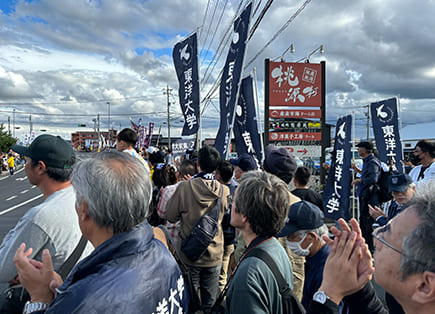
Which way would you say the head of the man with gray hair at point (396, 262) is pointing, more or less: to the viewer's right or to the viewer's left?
to the viewer's left

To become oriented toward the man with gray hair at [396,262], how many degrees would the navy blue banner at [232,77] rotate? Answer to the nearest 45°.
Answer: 0° — it already faces them

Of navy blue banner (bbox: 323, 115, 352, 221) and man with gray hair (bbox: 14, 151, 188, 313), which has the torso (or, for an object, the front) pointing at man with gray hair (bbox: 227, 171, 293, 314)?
the navy blue banner

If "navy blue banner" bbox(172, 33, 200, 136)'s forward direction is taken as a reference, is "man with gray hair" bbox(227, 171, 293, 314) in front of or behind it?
in front

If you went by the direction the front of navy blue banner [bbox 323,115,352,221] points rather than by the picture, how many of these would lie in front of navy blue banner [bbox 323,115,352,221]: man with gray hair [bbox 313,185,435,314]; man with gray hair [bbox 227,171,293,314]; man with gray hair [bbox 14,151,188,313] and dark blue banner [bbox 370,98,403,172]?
3

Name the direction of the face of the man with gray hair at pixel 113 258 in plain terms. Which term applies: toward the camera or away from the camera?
away from the camera

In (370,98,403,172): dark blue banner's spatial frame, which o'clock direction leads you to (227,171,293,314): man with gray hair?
The man with gray hair is roughly at 12 o'clock from the dark blue banner.

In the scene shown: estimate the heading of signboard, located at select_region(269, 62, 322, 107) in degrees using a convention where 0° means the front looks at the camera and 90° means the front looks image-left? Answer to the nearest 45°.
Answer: approximately 0°

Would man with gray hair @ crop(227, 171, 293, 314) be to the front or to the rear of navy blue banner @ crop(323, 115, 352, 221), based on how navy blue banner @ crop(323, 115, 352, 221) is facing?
to the front
